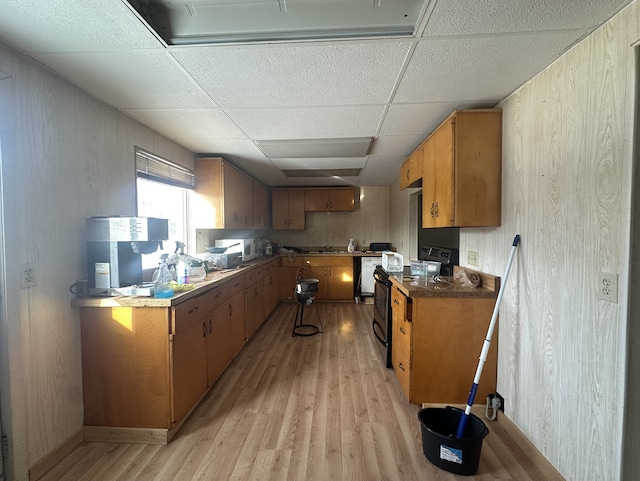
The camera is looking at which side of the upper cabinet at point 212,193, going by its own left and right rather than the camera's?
right

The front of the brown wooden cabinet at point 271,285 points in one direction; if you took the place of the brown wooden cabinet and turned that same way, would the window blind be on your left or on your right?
on your right

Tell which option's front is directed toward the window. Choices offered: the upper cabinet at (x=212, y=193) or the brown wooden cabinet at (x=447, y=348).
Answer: the brown wooden cabinet

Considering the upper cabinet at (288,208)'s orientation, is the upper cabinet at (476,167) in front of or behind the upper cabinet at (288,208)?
in front

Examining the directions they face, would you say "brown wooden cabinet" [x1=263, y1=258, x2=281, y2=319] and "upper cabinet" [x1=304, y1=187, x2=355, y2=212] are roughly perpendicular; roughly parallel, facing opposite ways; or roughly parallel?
roughly perpendicular

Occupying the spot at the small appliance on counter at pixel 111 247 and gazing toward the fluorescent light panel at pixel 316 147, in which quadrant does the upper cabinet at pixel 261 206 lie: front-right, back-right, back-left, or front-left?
front-left

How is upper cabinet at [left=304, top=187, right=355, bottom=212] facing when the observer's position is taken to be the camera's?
facing the viewer

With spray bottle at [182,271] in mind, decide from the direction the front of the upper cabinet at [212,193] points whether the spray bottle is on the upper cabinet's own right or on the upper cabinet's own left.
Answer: on the upper cabinet's own right

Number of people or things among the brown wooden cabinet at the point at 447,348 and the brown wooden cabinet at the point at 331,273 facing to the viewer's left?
1

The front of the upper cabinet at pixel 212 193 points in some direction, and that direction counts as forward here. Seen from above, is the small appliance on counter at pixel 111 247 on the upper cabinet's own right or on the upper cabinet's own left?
on the upper cabinet's own right

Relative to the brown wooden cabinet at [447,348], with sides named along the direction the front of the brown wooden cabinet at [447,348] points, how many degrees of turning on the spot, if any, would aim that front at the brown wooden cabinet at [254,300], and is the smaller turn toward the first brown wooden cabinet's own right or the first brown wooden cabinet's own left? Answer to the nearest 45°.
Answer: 0° — it already faces it

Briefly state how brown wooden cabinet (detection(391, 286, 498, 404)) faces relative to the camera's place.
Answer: facing to the left of the viewer

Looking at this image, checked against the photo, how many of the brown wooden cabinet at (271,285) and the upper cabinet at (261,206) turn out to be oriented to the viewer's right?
2

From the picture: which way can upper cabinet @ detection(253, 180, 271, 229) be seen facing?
to the viewer's right

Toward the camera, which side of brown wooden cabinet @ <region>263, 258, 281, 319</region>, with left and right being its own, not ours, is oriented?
right
